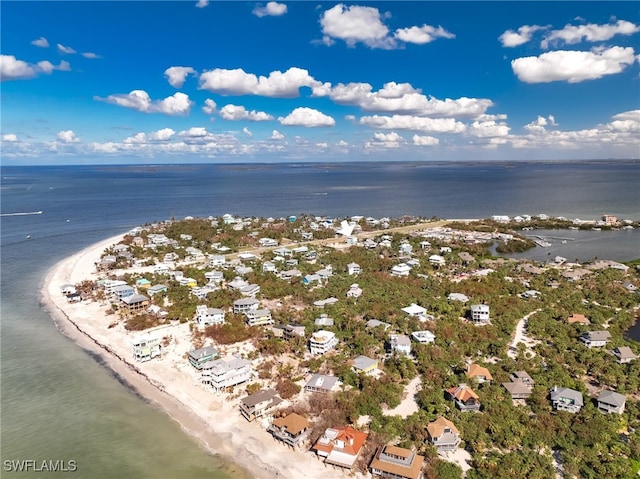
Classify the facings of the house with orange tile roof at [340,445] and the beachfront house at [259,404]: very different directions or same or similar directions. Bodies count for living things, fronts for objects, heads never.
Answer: same or similar directions

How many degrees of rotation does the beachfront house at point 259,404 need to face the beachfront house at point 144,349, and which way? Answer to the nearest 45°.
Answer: approximately 90° to its right

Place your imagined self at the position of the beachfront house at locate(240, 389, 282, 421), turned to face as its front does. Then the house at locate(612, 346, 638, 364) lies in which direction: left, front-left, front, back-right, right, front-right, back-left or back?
back-left

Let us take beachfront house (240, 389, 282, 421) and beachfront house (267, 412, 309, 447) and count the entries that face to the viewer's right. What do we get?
0

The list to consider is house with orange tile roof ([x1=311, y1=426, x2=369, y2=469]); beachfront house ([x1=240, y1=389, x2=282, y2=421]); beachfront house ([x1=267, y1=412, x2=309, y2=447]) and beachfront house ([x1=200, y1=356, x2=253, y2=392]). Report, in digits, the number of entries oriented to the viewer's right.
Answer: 0

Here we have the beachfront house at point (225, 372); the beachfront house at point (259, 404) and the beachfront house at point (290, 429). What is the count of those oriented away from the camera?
0

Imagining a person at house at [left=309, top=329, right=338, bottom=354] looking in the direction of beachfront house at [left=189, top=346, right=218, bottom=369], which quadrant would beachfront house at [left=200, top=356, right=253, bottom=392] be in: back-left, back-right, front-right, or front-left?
front-left

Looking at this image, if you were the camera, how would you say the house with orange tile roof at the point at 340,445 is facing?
facing the viewer and to the left of the viewer

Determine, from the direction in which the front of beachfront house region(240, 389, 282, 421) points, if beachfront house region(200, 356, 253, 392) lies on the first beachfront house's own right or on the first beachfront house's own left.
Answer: on the first beachfront house's own right

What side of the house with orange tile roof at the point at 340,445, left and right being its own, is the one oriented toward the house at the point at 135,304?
right

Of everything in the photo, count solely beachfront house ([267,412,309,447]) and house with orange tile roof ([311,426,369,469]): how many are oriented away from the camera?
0

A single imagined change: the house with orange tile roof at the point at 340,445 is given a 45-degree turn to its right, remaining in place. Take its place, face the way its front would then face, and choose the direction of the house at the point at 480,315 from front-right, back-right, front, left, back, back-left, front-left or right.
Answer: back-right

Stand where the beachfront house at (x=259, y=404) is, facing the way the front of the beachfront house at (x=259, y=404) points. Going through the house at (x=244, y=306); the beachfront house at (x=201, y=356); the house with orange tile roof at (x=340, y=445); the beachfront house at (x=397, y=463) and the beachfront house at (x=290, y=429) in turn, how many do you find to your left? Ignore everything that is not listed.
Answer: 3

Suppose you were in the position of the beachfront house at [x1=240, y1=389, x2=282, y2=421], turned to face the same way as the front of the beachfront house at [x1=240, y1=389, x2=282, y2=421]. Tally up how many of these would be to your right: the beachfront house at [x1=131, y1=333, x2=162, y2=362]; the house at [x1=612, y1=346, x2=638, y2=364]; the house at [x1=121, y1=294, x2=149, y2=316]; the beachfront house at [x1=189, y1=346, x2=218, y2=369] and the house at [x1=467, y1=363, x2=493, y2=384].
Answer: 3

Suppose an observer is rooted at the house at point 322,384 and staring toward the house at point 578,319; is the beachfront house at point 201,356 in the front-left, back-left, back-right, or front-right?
back-left

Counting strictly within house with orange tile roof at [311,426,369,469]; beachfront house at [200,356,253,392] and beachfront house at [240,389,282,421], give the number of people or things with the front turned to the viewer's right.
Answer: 0
